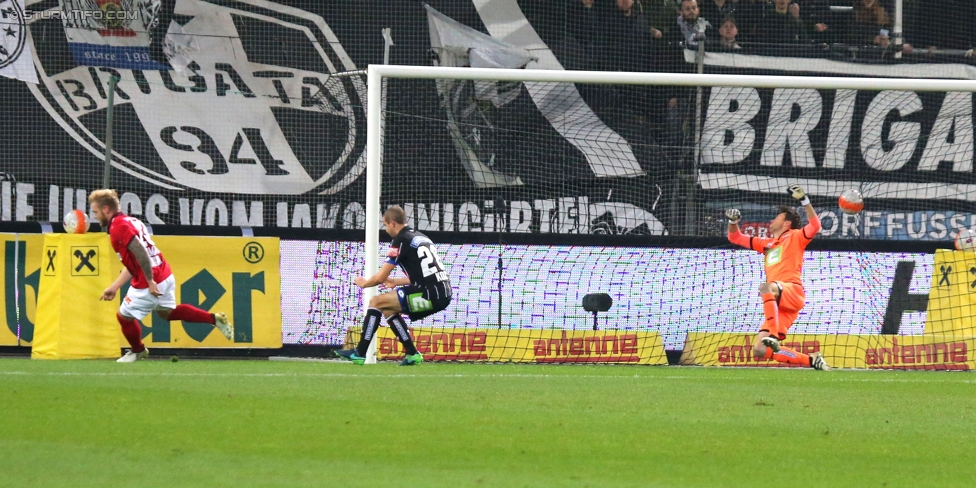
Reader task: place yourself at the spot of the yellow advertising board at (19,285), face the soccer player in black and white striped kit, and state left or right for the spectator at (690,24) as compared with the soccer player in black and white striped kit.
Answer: left

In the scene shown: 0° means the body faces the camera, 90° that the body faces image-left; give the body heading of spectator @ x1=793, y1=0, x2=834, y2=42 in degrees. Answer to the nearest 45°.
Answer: approximately 0°

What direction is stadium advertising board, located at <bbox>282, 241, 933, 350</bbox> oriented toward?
toward the camera

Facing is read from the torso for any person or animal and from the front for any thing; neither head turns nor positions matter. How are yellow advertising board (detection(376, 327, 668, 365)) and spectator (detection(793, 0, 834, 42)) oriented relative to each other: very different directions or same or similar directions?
same or similar directions

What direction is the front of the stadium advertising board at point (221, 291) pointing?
toward the camera

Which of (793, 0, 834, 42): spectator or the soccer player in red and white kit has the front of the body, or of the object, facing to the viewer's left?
the soccer player in red and white kit

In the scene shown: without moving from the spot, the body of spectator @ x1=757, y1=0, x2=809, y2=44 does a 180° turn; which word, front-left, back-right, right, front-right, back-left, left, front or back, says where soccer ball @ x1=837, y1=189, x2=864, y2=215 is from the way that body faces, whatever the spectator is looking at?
back

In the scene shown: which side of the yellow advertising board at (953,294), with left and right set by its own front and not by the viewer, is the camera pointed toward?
front

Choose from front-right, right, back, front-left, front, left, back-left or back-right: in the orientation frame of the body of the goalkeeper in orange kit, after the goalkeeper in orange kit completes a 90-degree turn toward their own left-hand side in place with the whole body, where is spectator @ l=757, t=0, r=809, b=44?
back-left

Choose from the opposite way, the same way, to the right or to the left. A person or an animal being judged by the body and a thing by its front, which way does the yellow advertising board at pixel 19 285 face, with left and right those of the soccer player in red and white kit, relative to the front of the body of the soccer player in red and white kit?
to the left

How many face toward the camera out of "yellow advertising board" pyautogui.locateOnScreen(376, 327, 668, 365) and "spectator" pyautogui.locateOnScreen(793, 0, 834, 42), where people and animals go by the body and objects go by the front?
2
